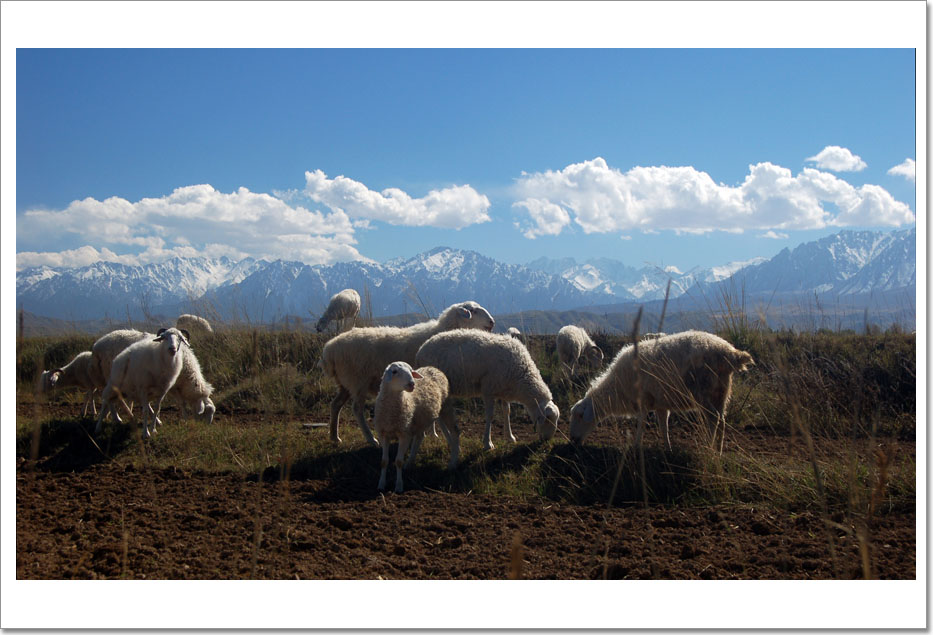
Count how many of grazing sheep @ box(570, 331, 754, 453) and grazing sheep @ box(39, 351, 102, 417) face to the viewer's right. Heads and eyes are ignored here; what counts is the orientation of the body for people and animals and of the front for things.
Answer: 0

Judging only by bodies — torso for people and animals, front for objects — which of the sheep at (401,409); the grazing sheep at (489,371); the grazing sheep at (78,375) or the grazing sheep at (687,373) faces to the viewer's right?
the grazing sheep at (489,371)

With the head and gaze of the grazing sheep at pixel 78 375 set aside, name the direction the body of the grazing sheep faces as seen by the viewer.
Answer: to the viewer's left

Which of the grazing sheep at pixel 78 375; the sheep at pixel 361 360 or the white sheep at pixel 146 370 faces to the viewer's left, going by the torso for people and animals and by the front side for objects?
the grazing sheep

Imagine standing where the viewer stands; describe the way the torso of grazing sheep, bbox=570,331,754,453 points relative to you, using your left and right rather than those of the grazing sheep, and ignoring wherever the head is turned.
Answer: facing to the left of the viewer

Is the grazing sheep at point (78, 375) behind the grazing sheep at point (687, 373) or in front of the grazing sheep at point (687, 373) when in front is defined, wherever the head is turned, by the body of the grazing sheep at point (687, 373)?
in front

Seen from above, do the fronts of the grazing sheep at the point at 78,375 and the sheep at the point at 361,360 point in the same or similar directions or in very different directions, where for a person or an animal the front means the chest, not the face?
very different directions

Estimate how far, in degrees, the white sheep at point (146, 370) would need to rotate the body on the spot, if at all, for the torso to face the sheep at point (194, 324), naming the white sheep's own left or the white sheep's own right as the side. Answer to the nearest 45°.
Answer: approximately 135° to the white sheep's own left

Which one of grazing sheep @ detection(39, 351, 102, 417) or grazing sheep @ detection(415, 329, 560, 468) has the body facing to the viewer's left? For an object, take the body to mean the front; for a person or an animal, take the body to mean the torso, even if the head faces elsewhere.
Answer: grazing sheep @ detection(39, 351, 102, 417)

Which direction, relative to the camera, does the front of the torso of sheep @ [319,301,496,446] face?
to the viewer's right

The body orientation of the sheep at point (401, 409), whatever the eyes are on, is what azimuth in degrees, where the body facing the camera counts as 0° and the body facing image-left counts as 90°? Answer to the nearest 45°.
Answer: approximately 45°

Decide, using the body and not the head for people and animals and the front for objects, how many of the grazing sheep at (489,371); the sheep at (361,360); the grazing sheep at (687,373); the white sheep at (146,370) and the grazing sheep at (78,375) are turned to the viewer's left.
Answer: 2

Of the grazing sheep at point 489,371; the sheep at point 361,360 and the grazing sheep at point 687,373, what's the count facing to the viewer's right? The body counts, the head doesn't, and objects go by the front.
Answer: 2
